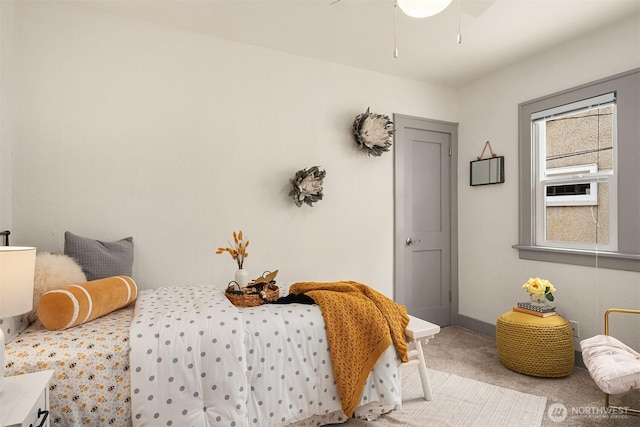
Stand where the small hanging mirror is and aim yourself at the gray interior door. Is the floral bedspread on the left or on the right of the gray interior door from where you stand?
left

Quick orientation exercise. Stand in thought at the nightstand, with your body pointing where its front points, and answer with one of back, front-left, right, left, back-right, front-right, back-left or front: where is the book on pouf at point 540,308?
front

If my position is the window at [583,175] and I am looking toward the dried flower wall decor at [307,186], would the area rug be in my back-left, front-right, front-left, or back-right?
front-left

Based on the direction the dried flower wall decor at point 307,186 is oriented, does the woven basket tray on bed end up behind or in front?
in front

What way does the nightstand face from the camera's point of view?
to the viewer's right

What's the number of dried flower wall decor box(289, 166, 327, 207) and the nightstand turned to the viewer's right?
1

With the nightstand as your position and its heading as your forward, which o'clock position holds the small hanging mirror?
The small hanging mirror is roughly at 12 o'clock from the nightstand.

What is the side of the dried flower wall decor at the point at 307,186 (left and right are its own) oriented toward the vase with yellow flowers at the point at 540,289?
left

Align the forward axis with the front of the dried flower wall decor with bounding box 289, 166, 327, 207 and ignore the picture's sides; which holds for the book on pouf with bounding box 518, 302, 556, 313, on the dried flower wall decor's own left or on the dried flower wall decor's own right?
on the dried flower wall decor's own left

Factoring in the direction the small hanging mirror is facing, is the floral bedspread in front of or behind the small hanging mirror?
in front

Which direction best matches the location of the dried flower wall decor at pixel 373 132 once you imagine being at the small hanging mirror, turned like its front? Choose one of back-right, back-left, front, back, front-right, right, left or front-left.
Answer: front

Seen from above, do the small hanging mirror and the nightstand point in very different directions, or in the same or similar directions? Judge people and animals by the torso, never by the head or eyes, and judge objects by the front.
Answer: very different directions

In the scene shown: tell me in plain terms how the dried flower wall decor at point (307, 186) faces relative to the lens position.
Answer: facing the viewer

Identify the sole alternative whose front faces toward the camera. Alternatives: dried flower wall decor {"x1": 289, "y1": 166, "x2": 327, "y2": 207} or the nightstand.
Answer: the dried flower wall decor

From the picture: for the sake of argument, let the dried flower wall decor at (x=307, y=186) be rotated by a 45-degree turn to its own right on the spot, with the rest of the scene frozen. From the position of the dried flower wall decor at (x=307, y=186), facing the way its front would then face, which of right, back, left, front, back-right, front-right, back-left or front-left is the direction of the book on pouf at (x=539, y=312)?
back-left

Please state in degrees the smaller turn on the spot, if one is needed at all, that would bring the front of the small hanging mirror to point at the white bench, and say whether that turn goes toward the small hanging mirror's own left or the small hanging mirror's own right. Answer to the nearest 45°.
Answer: approximately 45° to the small hanging mirror's own left
